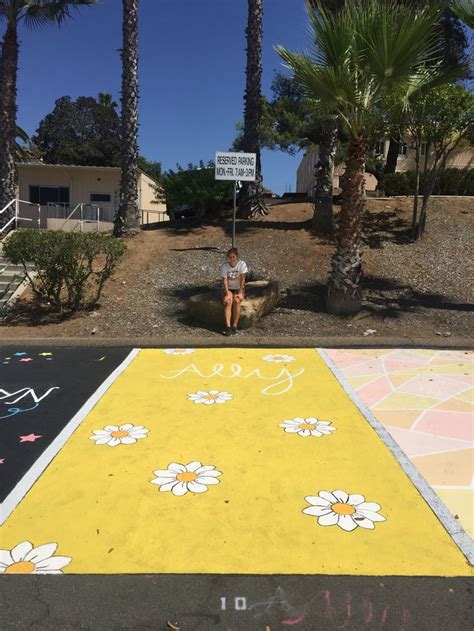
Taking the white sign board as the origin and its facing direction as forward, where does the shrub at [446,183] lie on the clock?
The shrub is roughly at 7 o'clock from the white sign board.

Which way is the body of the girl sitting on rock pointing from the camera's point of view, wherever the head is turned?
toward the camera

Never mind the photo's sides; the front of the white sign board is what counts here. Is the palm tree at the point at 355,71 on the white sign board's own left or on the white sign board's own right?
on the white sign board's own left

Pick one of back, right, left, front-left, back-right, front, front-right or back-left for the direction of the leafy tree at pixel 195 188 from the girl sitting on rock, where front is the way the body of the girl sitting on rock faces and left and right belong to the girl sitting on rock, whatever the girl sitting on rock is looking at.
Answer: back

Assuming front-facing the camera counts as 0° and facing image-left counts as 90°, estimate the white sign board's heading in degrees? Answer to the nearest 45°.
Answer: approximately 0°

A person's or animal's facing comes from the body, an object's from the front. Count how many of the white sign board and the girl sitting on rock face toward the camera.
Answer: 2

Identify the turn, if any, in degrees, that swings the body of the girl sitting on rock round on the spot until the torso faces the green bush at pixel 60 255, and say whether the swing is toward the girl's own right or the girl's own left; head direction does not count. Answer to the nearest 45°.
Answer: approximately 90° to the girl's own right
